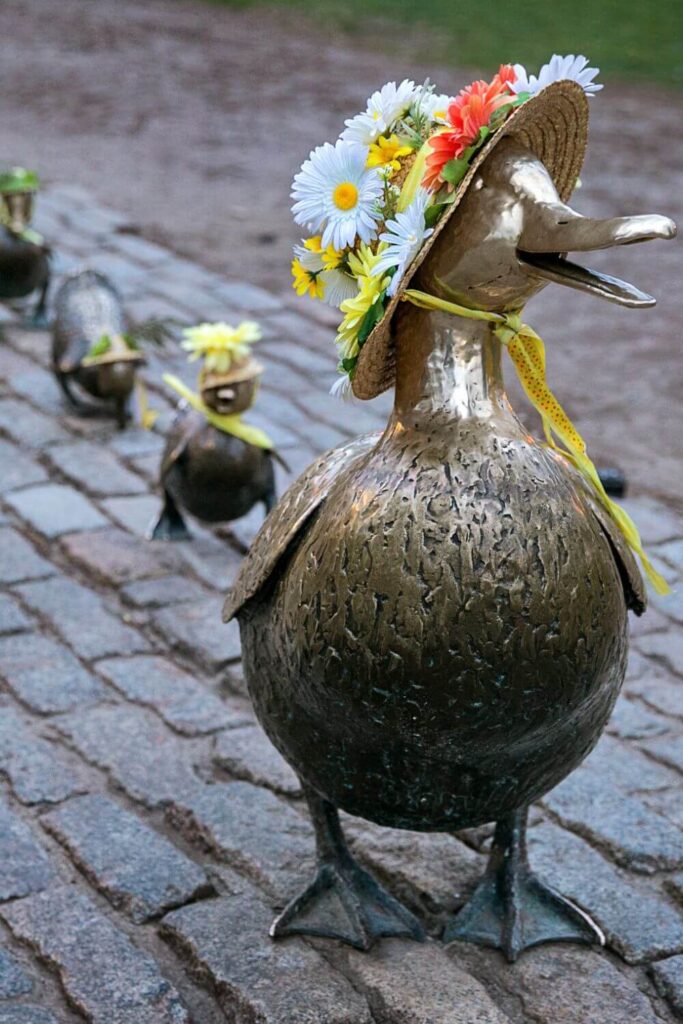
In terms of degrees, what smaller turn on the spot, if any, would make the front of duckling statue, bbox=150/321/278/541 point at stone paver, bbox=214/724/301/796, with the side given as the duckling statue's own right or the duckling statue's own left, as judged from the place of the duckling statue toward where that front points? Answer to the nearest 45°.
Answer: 0° — it already faces it

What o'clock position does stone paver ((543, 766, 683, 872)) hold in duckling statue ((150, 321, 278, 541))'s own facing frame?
The stone paver is roughly at 11 o'clock from the duckling statue.

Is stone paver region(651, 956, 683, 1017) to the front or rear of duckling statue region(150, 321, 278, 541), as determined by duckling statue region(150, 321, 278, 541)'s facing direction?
to the front

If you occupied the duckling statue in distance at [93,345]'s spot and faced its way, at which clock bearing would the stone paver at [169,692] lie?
The stone paver is roughly at 1 o'clock from the duckling statue in distance.

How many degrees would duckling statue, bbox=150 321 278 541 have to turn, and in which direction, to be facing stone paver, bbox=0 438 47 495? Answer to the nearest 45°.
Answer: approximately 135° to its right

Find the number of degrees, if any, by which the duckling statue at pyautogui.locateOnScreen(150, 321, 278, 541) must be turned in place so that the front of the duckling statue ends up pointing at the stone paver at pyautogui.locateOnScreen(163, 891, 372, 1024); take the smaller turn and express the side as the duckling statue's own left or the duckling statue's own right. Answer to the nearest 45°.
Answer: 0° — it already faces it

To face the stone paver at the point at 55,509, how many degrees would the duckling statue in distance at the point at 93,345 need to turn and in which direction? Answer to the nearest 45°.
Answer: approximately 45° to its right

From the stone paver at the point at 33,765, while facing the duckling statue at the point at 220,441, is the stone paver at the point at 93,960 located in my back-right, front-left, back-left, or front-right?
back-right

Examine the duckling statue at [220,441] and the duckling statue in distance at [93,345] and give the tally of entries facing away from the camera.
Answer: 0

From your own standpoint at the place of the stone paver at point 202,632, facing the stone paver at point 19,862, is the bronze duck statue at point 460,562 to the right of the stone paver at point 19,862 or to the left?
left

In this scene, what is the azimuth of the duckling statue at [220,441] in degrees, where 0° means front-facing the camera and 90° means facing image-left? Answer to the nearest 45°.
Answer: approximately 0°

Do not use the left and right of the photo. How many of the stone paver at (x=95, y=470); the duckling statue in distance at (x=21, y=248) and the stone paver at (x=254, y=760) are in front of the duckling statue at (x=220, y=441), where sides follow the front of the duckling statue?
1

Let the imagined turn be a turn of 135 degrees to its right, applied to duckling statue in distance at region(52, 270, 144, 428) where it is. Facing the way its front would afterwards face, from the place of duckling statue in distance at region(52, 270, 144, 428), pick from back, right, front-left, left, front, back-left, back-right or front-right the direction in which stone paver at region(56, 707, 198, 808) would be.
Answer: left

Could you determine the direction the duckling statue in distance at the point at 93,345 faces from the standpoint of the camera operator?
facing the viewer and to the right of the viewer

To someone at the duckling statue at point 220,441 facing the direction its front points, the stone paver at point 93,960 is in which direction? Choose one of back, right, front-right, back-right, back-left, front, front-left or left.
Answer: front

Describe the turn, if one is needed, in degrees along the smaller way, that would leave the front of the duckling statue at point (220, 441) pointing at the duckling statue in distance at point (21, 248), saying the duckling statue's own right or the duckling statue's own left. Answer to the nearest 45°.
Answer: approximately 135° to the duckling statue's own right

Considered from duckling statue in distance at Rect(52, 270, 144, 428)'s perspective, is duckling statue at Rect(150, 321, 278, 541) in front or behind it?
in front

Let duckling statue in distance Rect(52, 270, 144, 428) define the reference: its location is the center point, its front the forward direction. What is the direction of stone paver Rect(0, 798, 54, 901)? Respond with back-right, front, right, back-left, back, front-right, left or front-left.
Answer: front-right
